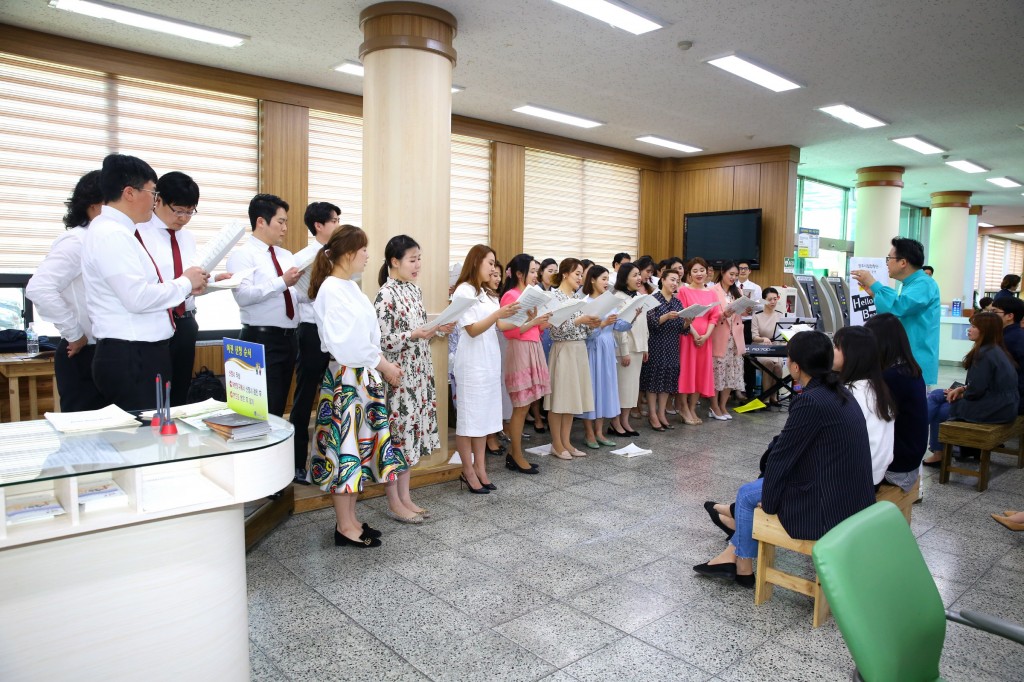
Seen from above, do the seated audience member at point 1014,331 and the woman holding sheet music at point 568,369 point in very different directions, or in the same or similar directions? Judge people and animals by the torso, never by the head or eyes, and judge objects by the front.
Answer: very different directions

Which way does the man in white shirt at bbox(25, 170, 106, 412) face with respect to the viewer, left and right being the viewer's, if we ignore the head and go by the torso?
facing to the right of the viewer

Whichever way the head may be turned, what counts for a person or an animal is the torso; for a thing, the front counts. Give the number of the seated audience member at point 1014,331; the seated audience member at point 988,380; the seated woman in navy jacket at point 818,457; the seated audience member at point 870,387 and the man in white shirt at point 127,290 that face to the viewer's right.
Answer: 1

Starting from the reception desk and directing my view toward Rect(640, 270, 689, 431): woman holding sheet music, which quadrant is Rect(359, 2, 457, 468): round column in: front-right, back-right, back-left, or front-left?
front-left

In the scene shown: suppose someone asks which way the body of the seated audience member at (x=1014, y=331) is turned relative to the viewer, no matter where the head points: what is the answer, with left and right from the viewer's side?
facing to the left of the viewer

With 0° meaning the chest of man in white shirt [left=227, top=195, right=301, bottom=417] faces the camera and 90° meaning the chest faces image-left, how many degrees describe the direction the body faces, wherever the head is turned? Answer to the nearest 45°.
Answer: approximately 315°

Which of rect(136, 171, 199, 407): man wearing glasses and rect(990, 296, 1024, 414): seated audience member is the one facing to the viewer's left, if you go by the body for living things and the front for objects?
the seated audience member

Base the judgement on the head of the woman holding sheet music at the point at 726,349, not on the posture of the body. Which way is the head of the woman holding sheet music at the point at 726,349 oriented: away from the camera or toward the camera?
toward the camera

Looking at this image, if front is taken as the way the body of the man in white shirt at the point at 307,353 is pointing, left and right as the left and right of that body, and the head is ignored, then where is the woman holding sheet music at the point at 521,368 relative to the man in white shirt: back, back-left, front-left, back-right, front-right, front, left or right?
front

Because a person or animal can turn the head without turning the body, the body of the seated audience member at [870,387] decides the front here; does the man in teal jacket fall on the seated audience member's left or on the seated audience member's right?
on the seated audience member's right

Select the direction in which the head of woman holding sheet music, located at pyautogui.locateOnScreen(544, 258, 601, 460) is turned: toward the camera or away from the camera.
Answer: toward the camera

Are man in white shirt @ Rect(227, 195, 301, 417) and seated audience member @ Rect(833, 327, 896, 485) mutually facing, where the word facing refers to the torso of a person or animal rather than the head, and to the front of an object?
yes

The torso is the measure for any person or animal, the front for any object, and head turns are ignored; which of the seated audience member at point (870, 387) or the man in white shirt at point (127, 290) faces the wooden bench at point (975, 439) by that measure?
the man in white shirt

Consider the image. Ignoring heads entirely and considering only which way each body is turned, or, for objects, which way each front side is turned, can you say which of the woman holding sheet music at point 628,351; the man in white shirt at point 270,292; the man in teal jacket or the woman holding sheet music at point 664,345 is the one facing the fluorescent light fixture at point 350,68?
the man in teal jacket

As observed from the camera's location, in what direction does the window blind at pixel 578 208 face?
facing the viewer and to the right of the viewer
